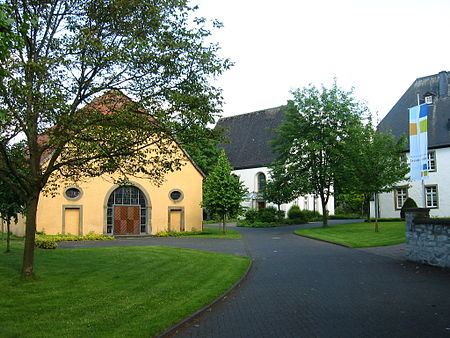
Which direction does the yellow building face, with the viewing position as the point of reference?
facing the viewer

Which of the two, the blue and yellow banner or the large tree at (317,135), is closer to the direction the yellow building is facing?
the blue and yellow banner

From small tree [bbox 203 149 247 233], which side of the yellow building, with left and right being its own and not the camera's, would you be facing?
left

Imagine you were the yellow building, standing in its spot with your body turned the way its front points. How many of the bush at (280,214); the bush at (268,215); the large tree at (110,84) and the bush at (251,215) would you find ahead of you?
1

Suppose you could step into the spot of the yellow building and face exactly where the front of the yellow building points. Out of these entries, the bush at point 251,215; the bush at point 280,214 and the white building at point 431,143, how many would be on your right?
0

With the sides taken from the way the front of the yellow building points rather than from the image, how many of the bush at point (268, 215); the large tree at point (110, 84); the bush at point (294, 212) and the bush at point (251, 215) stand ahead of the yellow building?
1

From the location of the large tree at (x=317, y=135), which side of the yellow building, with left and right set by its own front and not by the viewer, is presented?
left

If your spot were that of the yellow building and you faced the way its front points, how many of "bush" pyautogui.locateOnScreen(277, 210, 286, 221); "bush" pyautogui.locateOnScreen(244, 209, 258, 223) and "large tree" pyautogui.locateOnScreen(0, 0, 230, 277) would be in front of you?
1

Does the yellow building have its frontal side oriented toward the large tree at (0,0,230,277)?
yes

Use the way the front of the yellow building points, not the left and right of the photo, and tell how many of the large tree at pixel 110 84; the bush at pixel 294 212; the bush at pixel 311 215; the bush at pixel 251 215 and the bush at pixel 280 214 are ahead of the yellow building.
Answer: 1

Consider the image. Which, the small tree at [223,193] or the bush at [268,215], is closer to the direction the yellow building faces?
the small tree

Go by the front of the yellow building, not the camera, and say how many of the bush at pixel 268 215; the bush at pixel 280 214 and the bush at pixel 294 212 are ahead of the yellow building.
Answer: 0

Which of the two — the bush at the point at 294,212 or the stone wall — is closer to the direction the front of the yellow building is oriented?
the stone wall

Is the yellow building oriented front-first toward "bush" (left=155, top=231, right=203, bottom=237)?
no

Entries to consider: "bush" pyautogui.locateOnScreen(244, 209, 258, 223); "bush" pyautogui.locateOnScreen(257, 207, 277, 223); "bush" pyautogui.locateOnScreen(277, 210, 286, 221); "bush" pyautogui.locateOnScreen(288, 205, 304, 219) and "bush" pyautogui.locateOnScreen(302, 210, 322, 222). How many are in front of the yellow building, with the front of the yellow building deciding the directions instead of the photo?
0
